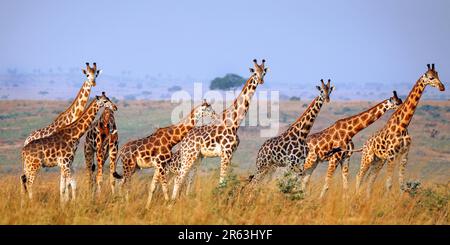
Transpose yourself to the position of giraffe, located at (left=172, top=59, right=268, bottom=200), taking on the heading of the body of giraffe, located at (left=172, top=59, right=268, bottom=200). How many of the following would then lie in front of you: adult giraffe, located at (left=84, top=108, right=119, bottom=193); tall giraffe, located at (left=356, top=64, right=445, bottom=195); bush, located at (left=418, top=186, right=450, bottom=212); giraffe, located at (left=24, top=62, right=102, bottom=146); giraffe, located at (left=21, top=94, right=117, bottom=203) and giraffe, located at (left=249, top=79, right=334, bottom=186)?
3

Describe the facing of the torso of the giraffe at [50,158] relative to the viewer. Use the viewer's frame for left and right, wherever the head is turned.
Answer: facing to the right of the viewer

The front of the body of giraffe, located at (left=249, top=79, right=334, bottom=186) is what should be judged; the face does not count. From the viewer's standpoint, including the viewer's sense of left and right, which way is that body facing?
facing to the right of the viewer

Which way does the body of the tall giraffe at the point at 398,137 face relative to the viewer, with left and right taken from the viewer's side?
facing to the right of the viewer

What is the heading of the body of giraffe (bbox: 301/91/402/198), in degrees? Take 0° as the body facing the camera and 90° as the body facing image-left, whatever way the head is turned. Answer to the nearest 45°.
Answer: approximately 270°

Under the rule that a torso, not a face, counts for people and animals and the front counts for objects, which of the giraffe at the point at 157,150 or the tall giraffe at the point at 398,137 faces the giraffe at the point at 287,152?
the giraffe at the point at 157,150

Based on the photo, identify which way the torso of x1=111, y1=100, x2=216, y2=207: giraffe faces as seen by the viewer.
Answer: to the viewer's right

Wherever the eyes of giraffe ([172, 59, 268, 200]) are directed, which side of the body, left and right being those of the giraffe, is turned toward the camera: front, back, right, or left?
right

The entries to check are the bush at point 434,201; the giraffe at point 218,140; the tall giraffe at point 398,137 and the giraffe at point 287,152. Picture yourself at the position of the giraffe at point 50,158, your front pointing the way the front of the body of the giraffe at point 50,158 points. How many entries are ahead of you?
4
